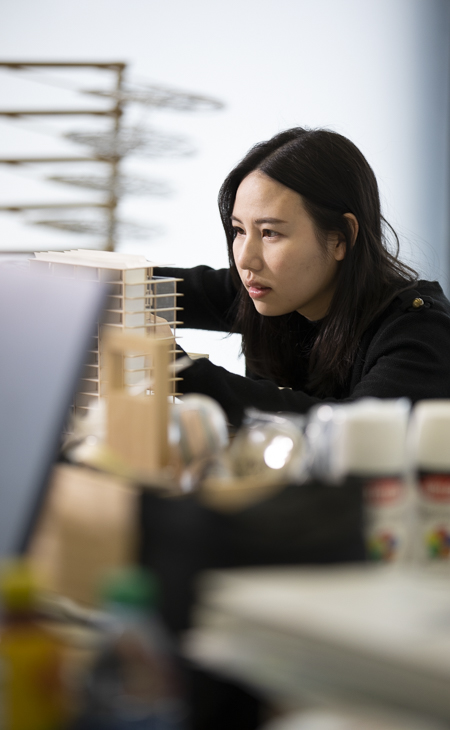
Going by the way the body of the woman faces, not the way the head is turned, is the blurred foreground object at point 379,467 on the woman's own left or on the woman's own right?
on the woman's own left

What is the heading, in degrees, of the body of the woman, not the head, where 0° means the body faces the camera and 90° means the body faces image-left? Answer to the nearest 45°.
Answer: approximately 45°

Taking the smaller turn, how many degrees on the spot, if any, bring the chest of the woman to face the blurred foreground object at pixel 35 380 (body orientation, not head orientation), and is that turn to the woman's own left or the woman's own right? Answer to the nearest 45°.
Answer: approximately 45° to the woman's own left

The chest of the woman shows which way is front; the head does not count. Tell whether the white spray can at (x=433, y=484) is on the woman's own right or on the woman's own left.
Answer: on the woman's own left

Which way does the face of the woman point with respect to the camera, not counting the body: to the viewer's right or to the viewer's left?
to the viewer's left
